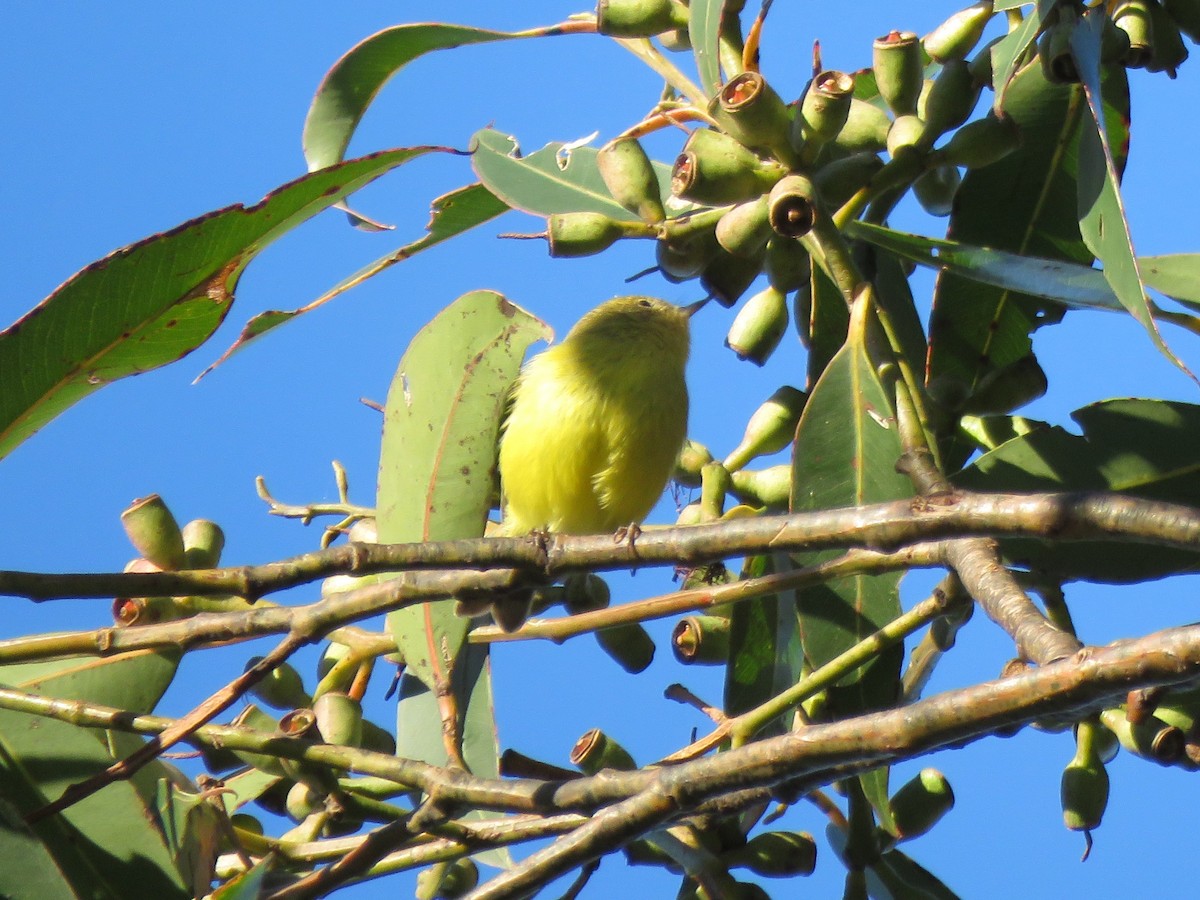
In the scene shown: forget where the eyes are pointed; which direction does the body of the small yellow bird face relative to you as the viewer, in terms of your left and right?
facing the viewer and to the right of the viewer
